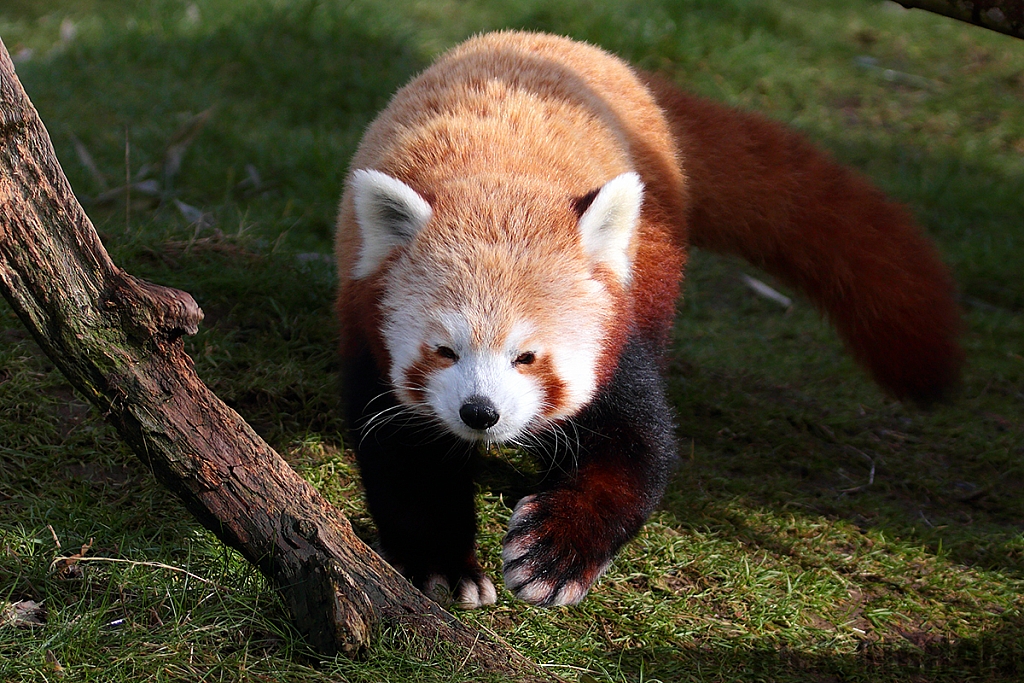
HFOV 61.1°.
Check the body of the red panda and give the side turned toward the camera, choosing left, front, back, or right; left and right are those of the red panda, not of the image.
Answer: front
